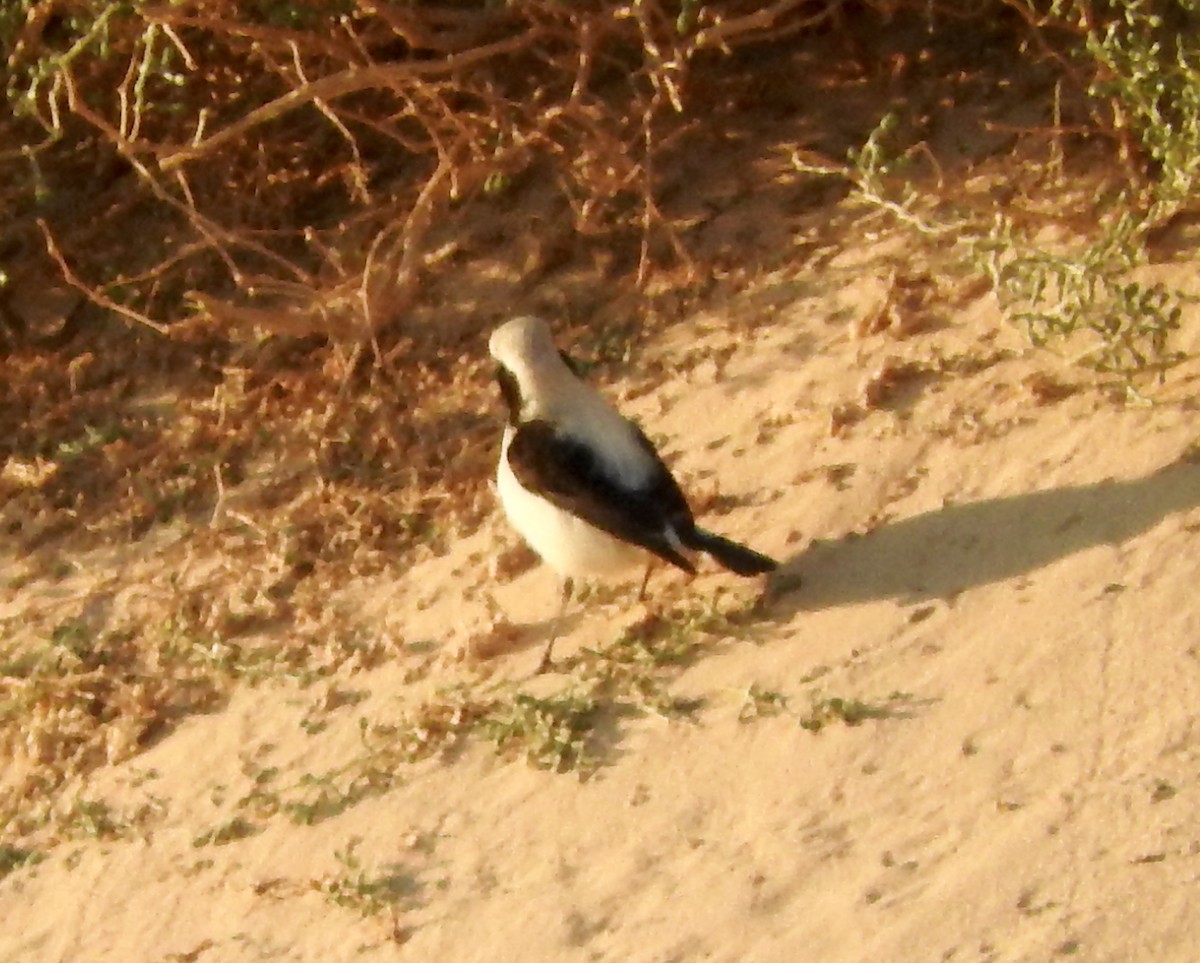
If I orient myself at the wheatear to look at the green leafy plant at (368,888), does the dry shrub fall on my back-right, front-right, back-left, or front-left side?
back-right

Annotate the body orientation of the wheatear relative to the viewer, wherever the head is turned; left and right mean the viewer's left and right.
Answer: facing away from the viewer and to the left of the viewer

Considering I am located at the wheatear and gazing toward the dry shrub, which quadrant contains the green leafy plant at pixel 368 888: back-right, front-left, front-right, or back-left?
back-left

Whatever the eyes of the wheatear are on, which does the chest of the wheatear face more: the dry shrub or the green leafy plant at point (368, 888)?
the dry shrub

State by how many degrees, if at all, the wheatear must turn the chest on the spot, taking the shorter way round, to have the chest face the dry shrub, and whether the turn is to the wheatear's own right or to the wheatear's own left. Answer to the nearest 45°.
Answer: approximately 45° to the wheatear's own right

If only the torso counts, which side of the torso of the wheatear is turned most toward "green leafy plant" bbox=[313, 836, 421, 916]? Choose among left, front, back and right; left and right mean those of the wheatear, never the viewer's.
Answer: left
